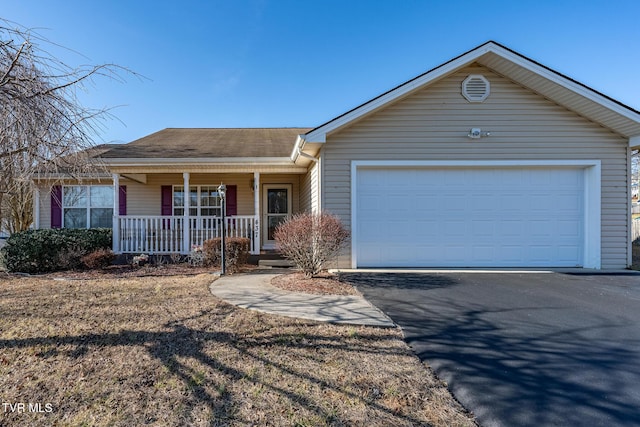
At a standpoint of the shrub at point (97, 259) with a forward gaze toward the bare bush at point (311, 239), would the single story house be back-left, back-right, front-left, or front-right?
front-left

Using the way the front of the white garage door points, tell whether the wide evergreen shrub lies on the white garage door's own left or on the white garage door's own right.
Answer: on the white garage door's own right

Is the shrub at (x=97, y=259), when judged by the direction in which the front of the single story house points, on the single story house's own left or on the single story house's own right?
on the single story house's own right

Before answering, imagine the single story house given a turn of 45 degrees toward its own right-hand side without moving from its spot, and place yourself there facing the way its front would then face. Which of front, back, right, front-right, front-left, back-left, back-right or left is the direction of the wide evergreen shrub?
front-right

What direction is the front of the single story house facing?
toward the camera

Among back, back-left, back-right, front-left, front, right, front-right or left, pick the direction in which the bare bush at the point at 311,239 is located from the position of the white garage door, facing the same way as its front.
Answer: front-right

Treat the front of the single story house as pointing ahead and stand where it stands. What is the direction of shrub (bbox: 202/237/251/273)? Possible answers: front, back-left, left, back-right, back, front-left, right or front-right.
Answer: right

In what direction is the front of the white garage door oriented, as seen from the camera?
facing the viewer

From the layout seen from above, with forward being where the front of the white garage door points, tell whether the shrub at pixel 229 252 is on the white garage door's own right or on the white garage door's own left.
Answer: on the white garage door's own right
